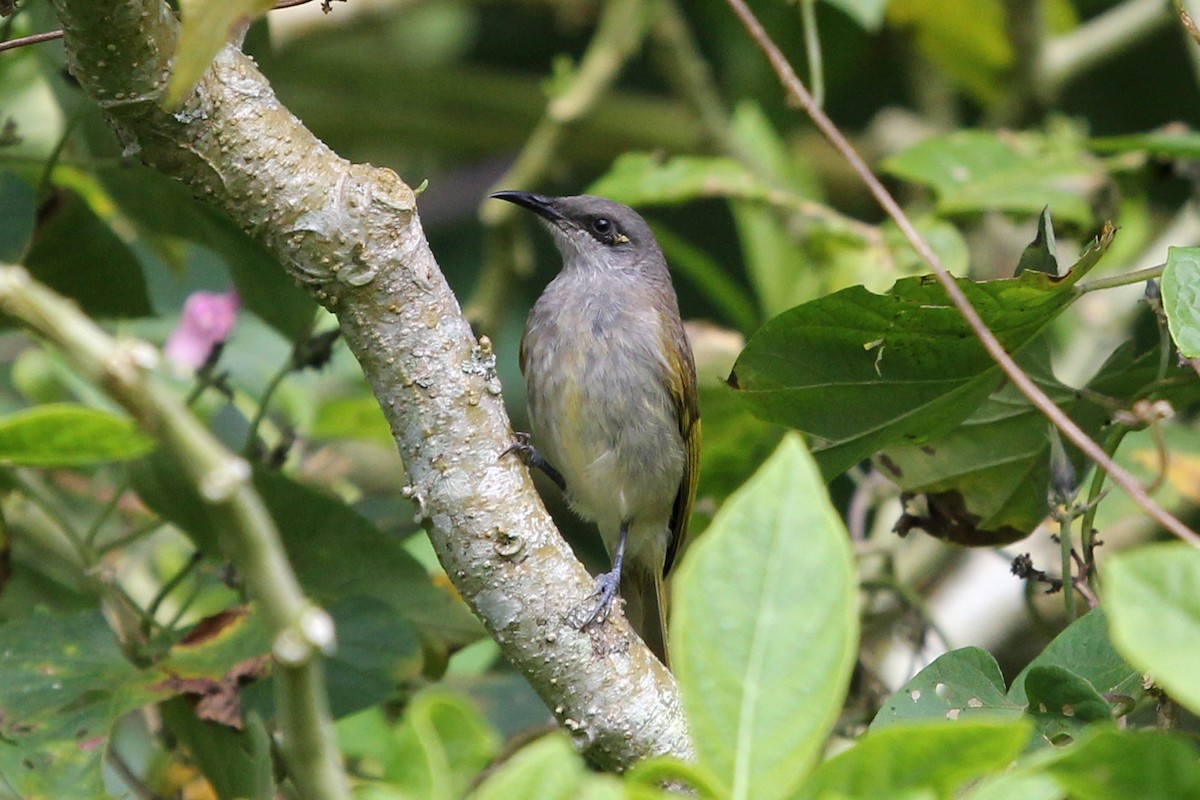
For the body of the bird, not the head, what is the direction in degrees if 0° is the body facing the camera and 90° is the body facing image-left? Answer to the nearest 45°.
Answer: approximately 45°

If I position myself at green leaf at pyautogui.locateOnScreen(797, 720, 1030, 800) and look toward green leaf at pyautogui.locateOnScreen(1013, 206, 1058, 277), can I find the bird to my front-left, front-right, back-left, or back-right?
front-left

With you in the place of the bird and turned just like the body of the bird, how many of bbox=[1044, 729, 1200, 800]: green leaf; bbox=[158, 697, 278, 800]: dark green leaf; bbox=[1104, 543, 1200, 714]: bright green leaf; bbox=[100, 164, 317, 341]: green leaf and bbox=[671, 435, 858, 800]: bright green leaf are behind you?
1

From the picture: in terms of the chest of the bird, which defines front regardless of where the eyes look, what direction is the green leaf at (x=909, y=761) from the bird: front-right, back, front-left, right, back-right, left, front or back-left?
front-left

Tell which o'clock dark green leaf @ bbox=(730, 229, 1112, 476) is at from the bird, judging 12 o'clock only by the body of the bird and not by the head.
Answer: The dark green leaf is roughly at 8 o'clock from the bird.

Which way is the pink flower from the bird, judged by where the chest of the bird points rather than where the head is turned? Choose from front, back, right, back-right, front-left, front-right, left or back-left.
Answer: front-right

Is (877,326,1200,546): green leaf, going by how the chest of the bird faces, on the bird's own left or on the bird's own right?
on the bird's own left

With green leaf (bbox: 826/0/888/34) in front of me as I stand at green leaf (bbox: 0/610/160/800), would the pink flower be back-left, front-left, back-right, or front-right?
front-left

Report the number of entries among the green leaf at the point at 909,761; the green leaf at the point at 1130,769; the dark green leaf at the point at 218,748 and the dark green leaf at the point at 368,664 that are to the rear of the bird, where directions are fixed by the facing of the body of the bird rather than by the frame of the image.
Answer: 0
